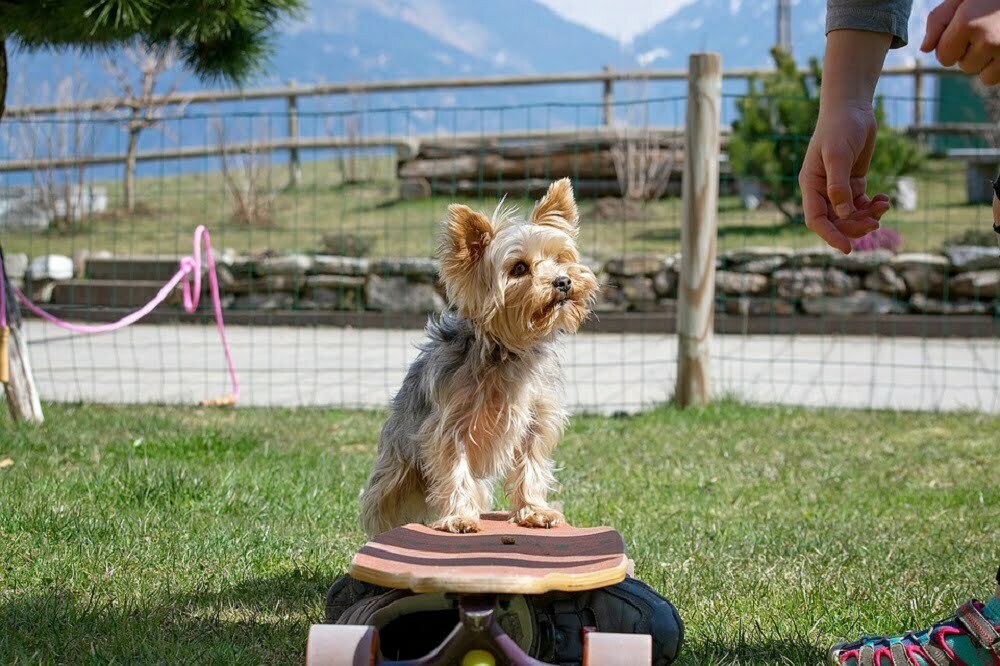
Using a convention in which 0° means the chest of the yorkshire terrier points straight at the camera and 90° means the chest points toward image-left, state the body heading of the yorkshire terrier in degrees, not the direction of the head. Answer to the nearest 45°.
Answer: approximately 315°

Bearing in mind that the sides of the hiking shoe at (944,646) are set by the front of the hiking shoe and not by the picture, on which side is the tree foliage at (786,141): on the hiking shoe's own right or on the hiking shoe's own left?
on the hiking shoe's own right

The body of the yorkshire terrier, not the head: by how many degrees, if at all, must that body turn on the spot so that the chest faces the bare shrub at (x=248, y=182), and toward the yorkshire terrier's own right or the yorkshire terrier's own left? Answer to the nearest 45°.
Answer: approximately 135° to the yorkshire terrier's own left

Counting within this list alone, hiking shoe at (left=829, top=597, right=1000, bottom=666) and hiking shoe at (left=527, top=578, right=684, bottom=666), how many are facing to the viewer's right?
1

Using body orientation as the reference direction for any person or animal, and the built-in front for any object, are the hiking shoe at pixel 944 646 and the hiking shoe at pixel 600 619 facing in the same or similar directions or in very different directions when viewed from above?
very different directions

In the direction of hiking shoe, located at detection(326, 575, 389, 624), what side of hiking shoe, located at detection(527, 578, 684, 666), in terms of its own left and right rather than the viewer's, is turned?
back

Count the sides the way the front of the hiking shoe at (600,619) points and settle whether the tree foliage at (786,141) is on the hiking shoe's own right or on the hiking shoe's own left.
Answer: on the hiking shoe's own left

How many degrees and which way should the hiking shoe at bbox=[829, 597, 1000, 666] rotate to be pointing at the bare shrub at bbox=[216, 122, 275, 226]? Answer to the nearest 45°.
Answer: approximately 45° to its right

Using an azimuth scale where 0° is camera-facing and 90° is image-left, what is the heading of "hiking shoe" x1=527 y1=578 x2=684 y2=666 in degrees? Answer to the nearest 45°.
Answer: approximately 270°

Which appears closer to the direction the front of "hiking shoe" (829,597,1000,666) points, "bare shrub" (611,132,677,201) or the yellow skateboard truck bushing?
the yellow skateboard truck bushing

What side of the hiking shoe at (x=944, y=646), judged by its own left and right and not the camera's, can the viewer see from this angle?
left

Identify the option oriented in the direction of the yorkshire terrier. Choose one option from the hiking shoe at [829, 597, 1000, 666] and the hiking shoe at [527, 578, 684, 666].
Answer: the hiking shoe at [829, 597, 1000, 666]

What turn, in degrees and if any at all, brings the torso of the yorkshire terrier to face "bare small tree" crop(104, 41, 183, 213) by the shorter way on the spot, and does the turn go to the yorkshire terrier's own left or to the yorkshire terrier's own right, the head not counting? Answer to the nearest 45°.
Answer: approximately 135° to the yorkshire terrier's own left
